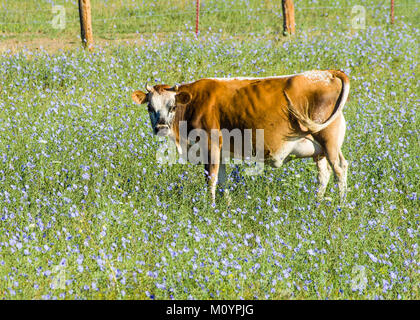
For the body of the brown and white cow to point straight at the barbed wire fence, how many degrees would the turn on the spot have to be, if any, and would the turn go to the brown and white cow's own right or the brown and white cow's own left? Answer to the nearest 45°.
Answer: approximately 90° to the brown and white cow's own right

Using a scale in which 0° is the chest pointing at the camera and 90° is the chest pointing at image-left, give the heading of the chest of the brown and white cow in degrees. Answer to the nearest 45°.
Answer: approximately 90°

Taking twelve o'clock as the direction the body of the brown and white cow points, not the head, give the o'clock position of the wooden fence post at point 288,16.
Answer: The wooden fence post is roughly at 3 o'clock from the brown and white cow.
